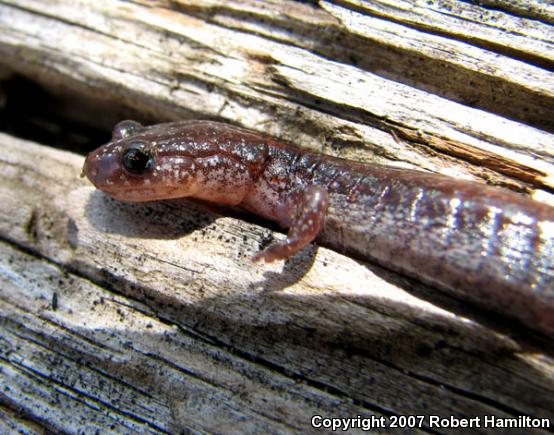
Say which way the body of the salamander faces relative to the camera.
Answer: to the viewer's left
